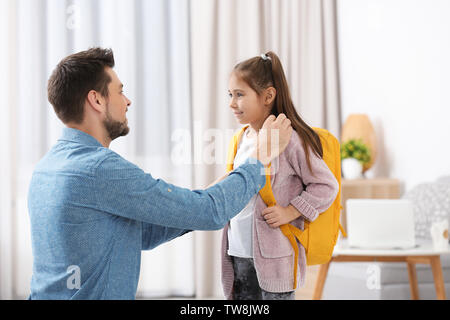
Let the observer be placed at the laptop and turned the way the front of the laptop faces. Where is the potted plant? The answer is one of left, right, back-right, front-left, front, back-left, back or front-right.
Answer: front

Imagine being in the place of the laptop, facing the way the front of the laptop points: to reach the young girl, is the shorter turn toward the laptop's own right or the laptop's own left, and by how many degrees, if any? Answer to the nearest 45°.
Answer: approximately 180°

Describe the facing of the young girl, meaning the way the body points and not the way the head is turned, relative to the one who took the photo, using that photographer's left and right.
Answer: facing the viewer and to the left of the viewer

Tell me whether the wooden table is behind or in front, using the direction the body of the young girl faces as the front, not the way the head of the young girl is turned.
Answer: behind

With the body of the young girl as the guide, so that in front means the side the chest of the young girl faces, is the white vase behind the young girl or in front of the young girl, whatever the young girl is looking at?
behind

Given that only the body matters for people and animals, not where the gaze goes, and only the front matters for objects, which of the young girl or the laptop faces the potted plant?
the laptop

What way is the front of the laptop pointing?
away from the camera

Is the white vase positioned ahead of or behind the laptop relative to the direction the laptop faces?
ahead

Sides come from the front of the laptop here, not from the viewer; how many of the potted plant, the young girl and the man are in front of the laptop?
1

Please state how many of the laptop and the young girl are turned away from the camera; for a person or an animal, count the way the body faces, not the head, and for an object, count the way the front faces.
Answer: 1

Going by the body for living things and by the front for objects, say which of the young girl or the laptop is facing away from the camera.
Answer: the laptop

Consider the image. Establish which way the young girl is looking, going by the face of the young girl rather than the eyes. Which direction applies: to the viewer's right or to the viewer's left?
to the viewer's left
